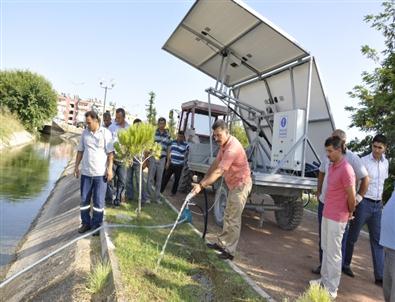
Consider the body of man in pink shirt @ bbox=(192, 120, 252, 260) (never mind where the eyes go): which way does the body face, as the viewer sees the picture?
to the viewer's left

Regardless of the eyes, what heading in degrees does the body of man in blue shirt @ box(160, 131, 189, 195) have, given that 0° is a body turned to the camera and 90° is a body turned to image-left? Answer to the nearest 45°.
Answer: approximately 0°

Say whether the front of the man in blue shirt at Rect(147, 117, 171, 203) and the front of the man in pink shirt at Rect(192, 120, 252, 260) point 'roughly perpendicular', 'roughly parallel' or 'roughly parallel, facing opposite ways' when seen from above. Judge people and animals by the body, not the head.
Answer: roughly perpendicular

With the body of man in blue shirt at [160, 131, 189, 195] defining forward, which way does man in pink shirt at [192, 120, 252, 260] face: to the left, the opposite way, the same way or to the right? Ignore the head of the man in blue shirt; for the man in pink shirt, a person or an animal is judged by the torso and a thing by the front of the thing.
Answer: to the right

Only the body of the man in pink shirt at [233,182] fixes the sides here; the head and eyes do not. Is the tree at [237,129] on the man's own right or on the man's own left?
on the man's own right

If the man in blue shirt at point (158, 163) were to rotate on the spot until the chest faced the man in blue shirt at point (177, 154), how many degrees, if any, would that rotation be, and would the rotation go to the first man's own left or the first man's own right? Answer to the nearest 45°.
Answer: approximately 135° to the first man's own left

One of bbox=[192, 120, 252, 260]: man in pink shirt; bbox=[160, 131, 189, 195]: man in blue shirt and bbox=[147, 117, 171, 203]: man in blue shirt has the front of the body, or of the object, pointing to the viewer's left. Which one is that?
the man in pink shirt

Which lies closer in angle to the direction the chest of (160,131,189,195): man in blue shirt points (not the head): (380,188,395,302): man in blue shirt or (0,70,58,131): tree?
the man in blue shirt

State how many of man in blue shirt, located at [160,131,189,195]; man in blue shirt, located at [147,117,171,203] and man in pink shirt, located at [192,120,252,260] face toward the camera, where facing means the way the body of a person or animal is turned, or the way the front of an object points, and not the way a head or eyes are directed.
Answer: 2

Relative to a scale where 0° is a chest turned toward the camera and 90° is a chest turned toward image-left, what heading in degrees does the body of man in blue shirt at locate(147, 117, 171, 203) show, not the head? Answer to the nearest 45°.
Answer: approximately 0°
